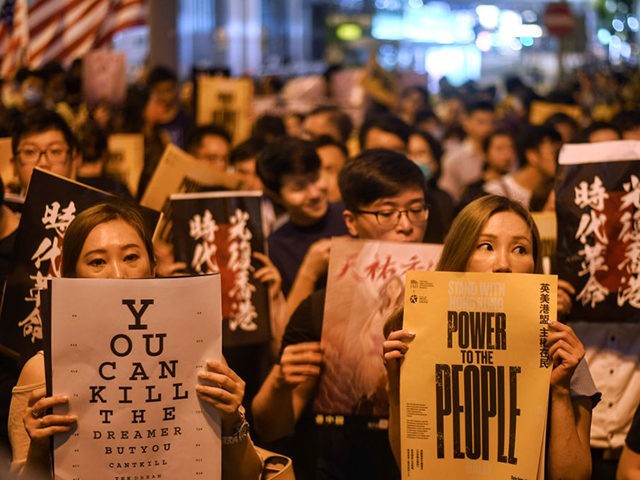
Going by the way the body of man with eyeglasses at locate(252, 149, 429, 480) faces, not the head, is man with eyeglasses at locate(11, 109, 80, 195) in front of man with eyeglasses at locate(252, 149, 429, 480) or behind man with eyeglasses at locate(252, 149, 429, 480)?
behind

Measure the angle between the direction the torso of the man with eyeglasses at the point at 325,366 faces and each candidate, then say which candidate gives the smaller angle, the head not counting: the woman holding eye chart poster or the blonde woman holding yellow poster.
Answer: the blonde woman holding yellow poster

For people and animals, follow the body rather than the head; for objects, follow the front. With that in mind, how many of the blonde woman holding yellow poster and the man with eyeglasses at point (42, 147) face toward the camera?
2

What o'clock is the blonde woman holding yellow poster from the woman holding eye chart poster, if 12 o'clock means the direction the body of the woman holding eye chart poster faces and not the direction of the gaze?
The blonde woman holding yellow poster is roughly at 9 o'clock from the woman holding eye chart poster.

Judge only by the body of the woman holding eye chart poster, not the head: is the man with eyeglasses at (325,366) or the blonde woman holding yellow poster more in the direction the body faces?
the blonde woman holding yellow poster

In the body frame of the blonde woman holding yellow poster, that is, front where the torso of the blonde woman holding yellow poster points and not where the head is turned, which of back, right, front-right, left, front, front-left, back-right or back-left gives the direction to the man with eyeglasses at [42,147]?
back-right

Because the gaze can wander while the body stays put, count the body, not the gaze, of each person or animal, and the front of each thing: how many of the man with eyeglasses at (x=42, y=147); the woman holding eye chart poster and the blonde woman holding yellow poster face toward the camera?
3

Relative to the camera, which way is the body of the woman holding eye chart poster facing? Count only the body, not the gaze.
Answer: toward the camera

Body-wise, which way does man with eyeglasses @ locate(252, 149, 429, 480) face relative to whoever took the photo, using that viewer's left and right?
facing the viewer and to the right of the viewer

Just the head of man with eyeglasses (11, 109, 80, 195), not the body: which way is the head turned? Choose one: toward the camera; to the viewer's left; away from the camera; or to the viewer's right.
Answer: toward the camera

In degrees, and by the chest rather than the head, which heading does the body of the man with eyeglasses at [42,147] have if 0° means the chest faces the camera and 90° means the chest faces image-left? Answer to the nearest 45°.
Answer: approximately 0°

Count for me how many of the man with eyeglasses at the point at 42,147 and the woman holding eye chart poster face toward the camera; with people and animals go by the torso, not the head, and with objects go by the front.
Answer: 2

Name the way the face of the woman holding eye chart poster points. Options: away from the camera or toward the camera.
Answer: toward the camera

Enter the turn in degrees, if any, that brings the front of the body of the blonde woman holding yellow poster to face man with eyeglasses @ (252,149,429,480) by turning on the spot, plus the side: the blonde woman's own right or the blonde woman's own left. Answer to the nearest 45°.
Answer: approximately 135° to the blonde woman's own right

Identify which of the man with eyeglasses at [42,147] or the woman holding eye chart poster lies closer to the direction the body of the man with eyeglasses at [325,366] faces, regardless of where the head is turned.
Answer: the woman holding eye chart poster

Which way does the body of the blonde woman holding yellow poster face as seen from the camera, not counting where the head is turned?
toward the camera

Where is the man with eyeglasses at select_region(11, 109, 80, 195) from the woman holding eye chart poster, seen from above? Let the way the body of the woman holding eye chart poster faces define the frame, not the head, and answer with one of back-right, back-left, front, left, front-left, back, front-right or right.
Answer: back
